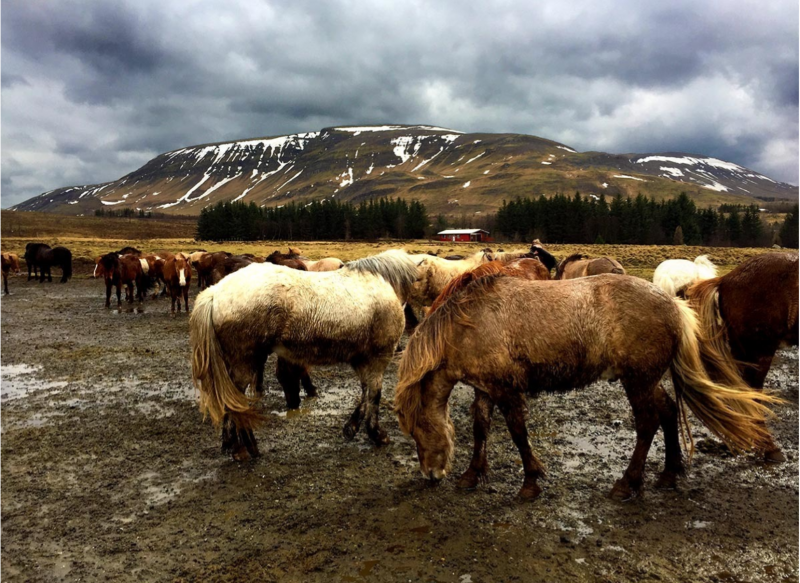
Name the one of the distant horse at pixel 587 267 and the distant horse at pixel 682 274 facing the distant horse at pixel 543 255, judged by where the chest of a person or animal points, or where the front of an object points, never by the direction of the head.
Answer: the distant horse at pixel 587 267

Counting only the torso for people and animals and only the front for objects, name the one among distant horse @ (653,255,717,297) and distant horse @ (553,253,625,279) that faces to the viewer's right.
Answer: distant horse @ (653,255,717,297)

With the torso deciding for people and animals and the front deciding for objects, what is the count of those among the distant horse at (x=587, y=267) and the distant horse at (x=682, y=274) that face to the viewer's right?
1

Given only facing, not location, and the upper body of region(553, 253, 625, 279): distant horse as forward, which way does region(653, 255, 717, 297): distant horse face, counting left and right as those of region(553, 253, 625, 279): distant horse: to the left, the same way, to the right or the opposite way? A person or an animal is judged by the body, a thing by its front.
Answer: the opposite way

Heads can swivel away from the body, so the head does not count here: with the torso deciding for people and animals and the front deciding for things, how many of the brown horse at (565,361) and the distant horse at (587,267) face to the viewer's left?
2

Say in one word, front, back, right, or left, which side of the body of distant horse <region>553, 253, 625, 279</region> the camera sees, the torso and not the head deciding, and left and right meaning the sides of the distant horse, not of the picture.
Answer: left

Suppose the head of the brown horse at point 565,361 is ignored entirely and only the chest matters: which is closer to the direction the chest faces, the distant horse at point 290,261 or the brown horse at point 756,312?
the distant horse

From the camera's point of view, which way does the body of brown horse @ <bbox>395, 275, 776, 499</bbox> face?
to the viewer's left

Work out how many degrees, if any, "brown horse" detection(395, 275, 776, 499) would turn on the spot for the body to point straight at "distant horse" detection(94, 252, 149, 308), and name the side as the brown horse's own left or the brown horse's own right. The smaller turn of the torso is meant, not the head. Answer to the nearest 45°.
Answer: approximately 45° to the brown horse's own right

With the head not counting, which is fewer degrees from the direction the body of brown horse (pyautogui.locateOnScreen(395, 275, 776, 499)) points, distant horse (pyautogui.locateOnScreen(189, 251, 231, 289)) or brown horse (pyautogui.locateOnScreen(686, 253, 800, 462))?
the distant horse

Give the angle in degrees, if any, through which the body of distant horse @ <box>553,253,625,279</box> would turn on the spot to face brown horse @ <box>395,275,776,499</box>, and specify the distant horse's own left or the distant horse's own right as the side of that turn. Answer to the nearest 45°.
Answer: approximately 90° to the distant horse's own left
